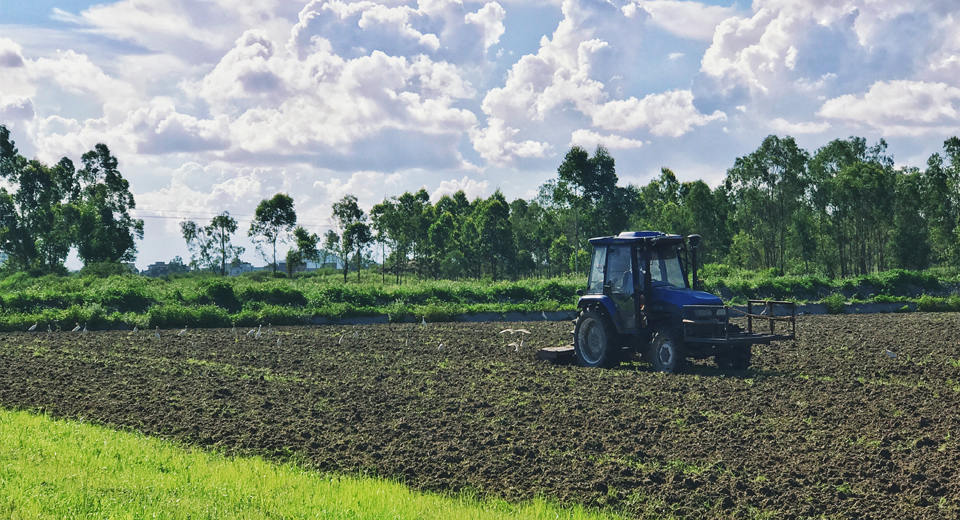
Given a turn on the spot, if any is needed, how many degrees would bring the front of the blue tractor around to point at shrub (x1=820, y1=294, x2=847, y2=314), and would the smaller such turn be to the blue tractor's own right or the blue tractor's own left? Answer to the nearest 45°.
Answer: approximately 135° to the blue tractor's own left

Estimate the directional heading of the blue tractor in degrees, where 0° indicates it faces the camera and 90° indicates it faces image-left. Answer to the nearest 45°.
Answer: approximately 315°
